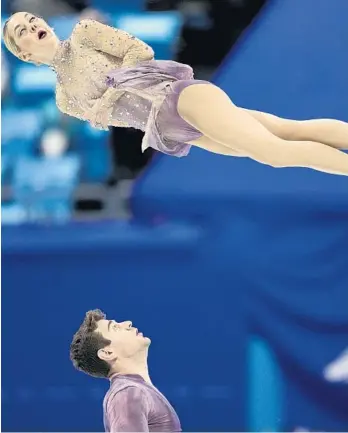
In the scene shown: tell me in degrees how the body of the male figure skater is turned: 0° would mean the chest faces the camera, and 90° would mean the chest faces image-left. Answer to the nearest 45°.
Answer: approximately 270°

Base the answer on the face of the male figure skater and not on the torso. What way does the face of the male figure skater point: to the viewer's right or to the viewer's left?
to the viewer's right
